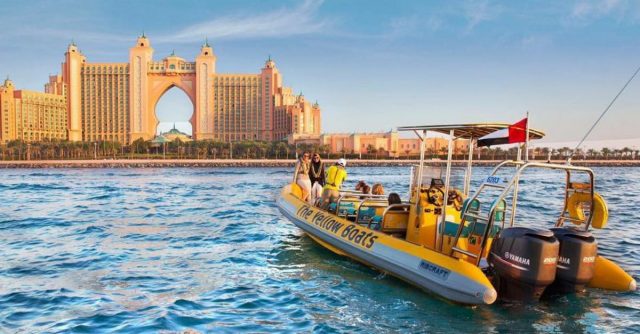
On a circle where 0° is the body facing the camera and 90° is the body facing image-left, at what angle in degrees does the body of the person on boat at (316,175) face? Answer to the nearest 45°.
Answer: approximately 0°

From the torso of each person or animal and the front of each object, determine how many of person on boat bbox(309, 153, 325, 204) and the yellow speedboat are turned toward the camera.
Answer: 1

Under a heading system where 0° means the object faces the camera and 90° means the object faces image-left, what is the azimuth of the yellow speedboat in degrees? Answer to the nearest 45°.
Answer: approximately 135°
